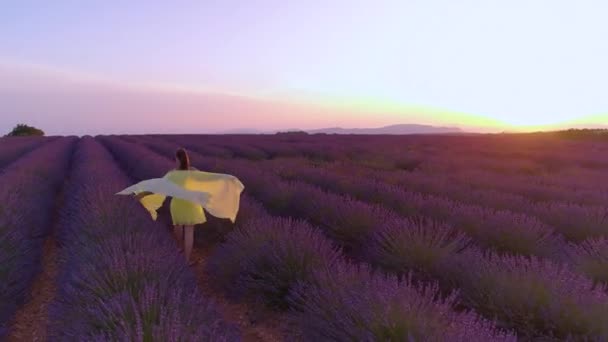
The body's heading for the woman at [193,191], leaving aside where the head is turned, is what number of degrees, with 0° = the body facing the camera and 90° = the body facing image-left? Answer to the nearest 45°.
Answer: approximately 180°

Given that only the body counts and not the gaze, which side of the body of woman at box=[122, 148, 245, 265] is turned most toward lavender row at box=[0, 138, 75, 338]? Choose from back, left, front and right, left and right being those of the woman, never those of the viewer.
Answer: left

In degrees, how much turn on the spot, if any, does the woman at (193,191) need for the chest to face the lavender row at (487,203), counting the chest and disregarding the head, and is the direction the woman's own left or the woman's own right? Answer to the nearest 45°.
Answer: approximately 90° to the woman's own right

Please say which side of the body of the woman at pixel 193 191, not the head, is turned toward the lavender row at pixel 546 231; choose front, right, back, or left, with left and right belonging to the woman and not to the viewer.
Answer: right
